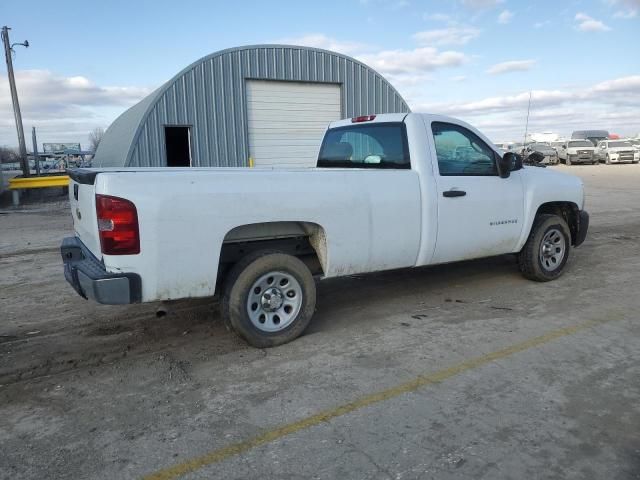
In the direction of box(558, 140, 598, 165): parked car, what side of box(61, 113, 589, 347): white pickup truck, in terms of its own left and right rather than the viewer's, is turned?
front

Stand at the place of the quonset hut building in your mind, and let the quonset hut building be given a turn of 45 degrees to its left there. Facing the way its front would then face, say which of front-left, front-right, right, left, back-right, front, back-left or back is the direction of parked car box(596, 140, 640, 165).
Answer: left

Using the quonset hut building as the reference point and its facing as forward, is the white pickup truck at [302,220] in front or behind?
in front

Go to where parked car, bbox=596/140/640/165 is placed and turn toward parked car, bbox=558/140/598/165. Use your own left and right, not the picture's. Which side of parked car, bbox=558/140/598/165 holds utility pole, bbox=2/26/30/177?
left

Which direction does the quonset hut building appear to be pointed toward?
toward the camera

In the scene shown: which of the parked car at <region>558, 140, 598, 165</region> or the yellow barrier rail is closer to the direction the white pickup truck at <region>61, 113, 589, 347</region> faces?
the parked car

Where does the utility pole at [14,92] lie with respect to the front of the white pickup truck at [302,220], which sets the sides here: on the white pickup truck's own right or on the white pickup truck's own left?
on the white pickup truck's own left

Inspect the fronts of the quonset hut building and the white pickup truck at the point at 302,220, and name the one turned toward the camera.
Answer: the quonset hut building

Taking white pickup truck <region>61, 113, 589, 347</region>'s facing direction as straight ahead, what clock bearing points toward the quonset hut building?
The quonset hut building is roughly at 10 o'clock from the white pickup truck.

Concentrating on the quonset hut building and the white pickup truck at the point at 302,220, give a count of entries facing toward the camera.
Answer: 1

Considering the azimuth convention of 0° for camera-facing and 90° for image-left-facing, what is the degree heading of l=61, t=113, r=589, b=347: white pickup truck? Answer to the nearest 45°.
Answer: approximately 225°

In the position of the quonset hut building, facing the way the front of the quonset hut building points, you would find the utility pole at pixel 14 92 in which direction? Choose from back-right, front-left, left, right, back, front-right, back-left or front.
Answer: back-right

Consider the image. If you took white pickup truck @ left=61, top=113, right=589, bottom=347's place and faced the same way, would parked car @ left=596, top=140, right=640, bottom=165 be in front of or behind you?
in front
